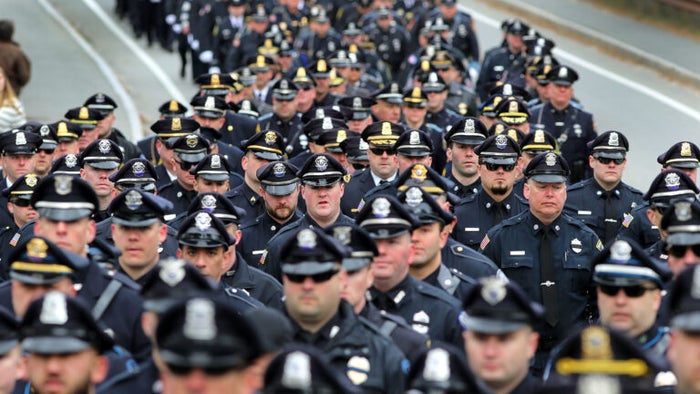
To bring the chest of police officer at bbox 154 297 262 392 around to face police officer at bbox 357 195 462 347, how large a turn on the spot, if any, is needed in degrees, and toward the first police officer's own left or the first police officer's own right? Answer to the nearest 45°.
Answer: approximately 135° to the first police officer's own left

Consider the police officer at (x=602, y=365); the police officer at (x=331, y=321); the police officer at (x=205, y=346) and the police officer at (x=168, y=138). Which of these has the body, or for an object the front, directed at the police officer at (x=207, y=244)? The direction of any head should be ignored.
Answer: the police officer at (x=168, y=138)

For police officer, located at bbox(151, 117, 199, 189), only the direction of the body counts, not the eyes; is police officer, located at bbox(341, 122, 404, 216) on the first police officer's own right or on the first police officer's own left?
on the first police officer's own left

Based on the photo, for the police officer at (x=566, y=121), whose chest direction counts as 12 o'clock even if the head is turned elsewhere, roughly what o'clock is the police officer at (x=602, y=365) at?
the police officer at (x=602, y=365) is roughly at 12 o'clock from the police officer at (x=566, y=121).

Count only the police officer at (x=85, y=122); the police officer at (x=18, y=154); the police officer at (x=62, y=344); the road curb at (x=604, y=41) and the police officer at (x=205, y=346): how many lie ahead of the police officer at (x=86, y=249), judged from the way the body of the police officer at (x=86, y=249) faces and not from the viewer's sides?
2

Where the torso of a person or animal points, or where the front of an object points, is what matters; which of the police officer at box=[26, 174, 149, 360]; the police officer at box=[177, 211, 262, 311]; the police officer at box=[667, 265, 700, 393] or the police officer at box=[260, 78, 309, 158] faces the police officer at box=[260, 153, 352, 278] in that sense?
the police officer at box=[260, 78, 309, 158]

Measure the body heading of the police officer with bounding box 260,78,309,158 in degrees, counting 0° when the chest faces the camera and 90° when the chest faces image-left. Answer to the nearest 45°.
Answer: approximately 0°

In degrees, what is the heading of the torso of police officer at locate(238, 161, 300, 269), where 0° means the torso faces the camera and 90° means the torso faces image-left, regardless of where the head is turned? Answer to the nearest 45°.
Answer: approximately 0°

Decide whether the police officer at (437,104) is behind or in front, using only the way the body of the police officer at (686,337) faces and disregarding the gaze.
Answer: behind

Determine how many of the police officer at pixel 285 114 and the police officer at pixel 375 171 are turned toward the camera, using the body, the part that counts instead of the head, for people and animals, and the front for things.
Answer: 2
